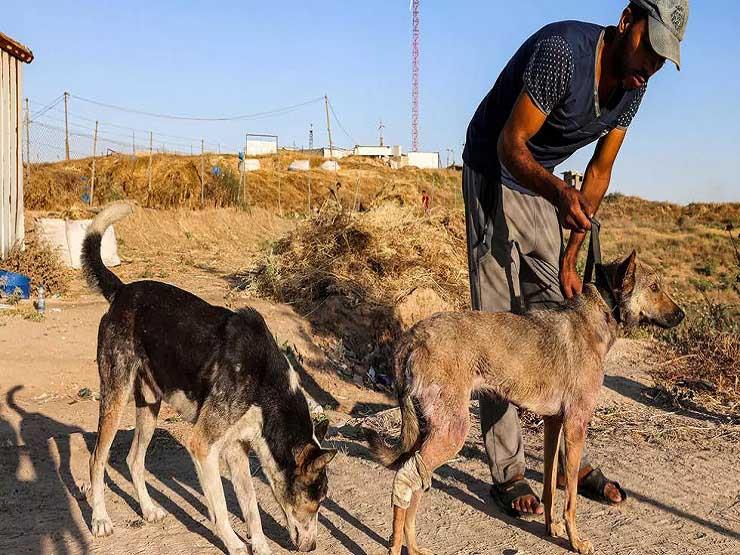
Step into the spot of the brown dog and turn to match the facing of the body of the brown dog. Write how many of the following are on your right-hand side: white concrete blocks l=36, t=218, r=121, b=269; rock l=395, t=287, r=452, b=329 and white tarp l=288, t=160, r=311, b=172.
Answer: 0

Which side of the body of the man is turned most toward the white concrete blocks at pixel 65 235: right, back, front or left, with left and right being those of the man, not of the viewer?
back

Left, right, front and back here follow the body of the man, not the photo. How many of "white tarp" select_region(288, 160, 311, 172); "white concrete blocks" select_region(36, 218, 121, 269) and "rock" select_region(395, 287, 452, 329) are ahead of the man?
0

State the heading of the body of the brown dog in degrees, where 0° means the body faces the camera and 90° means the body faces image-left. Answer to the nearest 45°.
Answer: approximately 270°

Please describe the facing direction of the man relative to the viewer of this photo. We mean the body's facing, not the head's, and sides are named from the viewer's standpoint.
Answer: facing the viewer and to the right of the viewer

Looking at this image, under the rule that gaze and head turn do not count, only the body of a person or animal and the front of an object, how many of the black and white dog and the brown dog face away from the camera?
0

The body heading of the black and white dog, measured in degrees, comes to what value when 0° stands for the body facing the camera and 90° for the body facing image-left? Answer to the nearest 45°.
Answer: approximately 315°

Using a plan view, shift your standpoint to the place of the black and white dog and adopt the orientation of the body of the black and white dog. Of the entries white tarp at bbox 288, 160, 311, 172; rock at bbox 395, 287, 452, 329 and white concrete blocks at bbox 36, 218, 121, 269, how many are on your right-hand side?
0

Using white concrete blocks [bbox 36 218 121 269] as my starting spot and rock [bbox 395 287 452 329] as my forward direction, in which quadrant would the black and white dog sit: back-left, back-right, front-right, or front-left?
front-right

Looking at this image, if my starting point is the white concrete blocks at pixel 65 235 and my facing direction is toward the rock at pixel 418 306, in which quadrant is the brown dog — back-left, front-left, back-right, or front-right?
front-right

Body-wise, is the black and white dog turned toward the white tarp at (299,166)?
no

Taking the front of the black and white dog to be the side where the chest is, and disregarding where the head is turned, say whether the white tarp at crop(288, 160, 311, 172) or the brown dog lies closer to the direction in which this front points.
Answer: the brown dog

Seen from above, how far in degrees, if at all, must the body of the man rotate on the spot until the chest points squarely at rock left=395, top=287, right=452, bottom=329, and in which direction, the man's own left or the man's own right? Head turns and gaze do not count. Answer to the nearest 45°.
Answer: approximately 135° to the man's own left

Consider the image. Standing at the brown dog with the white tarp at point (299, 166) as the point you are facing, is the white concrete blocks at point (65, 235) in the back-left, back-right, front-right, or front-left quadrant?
front-left

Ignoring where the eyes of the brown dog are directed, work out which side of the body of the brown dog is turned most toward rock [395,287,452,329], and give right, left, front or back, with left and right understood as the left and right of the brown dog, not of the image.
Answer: left

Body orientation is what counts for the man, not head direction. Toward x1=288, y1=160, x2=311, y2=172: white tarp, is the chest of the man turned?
no

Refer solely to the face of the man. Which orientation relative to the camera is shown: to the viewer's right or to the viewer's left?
to the viewer's right

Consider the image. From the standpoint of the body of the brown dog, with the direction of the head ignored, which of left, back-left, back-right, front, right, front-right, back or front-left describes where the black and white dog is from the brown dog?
back
